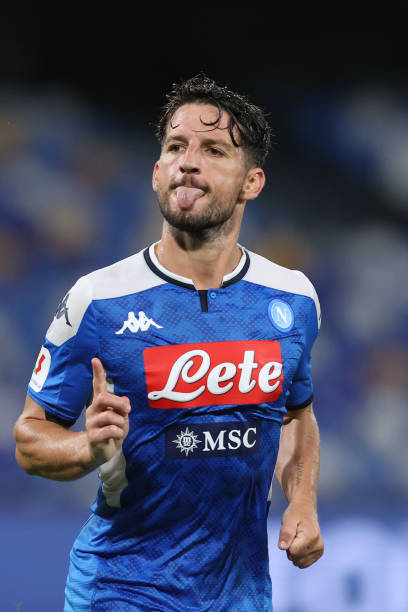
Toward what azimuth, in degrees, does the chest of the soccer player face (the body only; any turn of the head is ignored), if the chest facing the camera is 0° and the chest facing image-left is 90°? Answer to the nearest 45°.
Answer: approximately 0°
